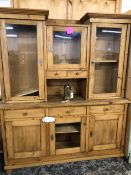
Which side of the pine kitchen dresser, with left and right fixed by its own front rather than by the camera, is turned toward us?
front
